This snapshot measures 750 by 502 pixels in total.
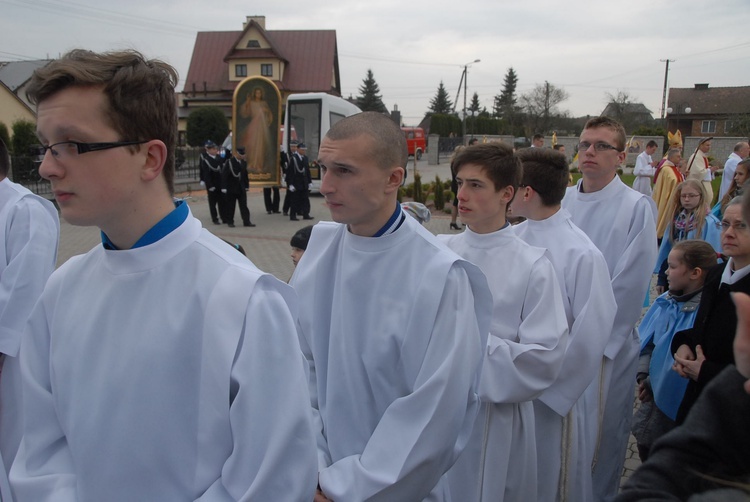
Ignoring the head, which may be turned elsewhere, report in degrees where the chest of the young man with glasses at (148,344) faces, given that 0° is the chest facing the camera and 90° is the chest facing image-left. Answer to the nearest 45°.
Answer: approximately 45°

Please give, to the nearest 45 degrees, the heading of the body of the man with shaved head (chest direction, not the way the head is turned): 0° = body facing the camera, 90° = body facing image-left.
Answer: approximately 45°

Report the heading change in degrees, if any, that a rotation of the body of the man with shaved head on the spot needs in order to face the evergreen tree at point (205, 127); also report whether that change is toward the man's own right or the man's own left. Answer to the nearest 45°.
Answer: approximately 135° to the man's own right

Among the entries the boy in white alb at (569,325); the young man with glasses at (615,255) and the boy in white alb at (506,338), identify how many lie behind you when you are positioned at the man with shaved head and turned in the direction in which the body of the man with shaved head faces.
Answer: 3

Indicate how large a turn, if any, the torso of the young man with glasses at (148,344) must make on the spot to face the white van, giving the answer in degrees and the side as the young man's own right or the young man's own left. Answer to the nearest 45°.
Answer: approximately 135° to the young man's own right

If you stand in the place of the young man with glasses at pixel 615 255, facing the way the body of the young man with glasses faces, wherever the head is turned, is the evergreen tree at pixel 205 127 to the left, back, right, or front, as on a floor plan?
right

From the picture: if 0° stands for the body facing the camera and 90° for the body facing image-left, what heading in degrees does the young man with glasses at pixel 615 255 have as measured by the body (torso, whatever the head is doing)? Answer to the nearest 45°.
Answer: approximately 45°

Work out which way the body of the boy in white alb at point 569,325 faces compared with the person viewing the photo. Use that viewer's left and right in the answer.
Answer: facing to the left of the viewer
